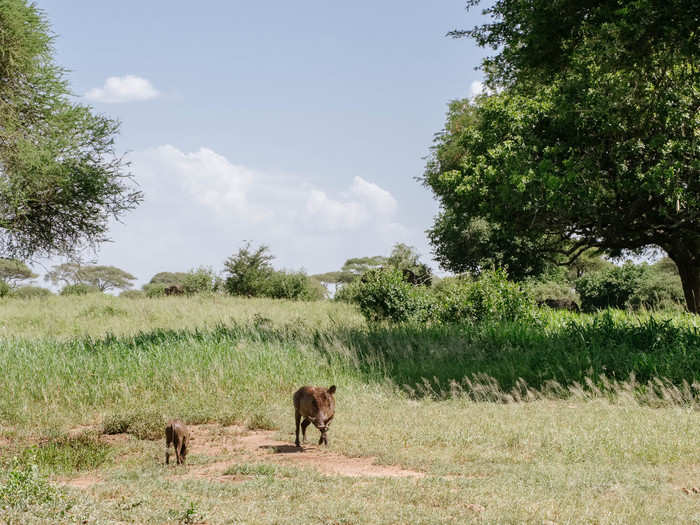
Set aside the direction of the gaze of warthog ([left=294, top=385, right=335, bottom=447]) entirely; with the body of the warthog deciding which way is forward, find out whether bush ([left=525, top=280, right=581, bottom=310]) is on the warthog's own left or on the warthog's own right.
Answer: on the warthog's own left

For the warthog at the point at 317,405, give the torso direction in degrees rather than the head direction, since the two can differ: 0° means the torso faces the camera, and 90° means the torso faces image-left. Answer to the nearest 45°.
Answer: approximately 315°

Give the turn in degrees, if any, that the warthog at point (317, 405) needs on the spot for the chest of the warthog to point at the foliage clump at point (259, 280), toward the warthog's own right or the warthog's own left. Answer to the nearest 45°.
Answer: approximately 135° to the warthog's own left

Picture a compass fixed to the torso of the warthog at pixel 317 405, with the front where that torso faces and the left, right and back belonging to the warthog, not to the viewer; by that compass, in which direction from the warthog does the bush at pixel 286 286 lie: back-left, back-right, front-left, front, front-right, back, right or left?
back-left

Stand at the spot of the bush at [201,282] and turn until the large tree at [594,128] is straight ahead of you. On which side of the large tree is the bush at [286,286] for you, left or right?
left

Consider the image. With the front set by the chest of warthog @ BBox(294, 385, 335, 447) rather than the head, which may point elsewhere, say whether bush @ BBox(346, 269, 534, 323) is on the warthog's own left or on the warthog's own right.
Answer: on the warthog's own left

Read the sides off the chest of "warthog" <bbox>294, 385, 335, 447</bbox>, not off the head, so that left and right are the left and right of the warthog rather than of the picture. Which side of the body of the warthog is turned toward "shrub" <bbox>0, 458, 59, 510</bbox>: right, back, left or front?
right

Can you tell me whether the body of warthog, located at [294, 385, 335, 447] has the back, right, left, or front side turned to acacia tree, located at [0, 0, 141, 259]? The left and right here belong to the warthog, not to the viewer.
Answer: back

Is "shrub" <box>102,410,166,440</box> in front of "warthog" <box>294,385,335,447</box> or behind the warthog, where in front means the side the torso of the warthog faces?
behind
